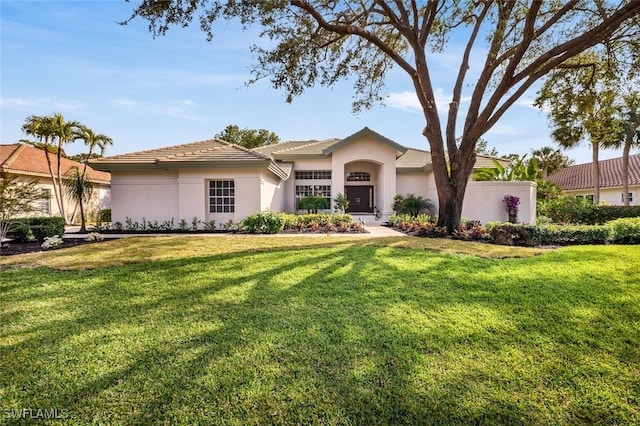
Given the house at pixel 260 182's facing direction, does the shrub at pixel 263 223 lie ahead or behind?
ahead

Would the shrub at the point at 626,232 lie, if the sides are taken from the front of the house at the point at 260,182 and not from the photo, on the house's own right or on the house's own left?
on the house's own left

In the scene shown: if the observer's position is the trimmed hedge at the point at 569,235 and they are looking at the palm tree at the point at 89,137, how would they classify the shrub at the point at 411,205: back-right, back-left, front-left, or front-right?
front-right

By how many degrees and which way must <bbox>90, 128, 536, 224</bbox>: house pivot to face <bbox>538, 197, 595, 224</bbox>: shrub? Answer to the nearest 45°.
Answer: approximately 90° to its left

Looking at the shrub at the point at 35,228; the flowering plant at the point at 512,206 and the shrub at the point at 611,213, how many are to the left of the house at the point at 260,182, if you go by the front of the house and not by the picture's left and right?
2

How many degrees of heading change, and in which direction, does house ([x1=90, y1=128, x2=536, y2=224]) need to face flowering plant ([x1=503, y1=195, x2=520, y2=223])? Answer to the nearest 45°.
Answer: approximately 90° to its left

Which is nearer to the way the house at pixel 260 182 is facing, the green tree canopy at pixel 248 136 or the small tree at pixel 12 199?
the small tree

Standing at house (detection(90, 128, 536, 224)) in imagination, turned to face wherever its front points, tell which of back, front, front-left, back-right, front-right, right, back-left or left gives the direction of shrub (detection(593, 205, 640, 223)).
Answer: left

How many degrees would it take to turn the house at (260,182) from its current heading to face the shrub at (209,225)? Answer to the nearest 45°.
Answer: approximately 45° to its right

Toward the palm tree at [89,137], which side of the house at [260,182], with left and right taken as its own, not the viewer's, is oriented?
right

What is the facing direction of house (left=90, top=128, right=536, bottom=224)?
toward the camera

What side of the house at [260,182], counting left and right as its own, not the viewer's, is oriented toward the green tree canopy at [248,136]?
back

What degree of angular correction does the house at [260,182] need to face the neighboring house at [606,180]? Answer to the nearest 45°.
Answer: approximately 135° to its left

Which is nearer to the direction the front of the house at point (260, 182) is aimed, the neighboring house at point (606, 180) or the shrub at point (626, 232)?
the shrub

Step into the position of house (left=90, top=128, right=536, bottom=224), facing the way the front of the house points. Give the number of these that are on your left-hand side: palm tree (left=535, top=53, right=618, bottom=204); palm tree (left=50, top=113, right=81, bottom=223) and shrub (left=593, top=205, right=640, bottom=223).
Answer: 2

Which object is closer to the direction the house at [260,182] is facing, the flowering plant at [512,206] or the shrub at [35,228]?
the shrub

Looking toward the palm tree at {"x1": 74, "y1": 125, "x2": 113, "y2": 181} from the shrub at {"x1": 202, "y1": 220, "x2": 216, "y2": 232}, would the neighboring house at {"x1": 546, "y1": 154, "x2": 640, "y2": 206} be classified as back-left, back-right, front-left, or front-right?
back-right
